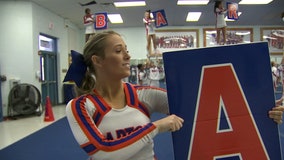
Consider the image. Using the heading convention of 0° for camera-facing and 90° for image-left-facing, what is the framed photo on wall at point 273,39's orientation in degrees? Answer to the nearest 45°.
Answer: approximately 0°

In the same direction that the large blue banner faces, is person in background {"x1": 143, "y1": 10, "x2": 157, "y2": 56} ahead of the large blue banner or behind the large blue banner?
behind

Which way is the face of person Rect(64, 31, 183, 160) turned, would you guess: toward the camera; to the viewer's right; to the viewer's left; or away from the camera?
to the viewer's right

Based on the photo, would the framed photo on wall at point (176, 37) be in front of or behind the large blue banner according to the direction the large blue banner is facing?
behind
